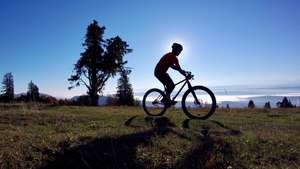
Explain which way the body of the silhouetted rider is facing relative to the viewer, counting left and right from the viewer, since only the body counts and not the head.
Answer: facing to the right of the viewer
